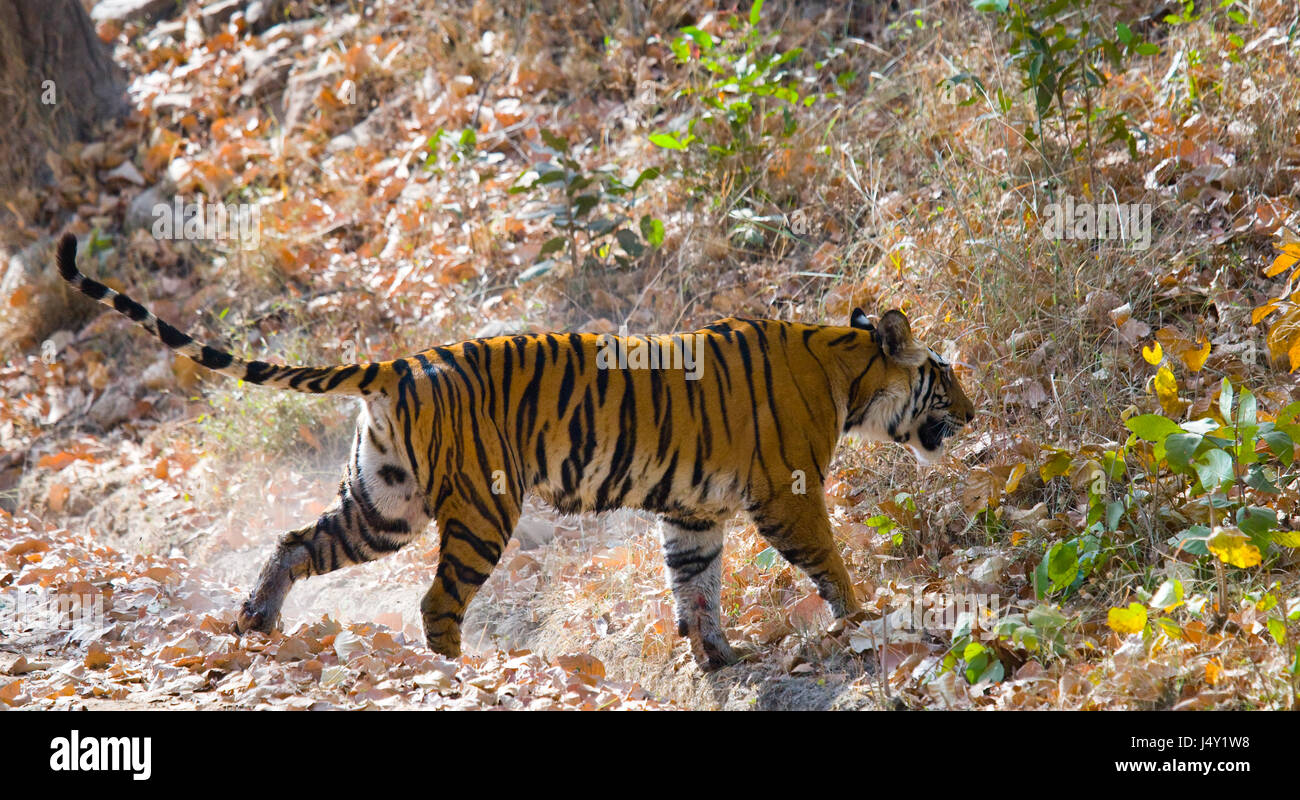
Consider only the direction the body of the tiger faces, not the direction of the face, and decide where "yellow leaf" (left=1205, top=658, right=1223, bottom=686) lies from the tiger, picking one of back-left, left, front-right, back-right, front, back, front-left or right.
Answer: front-right

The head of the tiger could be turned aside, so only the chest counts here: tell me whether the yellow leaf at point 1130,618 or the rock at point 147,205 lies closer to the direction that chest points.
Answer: the yellow leaf

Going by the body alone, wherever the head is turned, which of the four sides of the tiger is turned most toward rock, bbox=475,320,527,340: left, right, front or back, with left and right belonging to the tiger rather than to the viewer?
left

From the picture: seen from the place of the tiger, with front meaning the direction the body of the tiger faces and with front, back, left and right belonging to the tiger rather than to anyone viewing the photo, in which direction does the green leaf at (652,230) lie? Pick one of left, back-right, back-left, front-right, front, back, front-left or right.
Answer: left

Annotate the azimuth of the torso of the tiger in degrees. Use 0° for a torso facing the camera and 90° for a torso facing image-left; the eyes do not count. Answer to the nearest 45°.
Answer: approximately 270°

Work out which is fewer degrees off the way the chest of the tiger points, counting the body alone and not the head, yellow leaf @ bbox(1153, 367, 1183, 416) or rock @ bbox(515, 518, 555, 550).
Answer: the yellow leaf

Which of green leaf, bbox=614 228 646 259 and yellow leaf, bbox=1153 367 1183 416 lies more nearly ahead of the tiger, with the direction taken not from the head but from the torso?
the yellow leaf

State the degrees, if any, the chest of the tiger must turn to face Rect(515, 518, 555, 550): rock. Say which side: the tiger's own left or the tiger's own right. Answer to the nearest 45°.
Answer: approximately 90° to the tiger's own left

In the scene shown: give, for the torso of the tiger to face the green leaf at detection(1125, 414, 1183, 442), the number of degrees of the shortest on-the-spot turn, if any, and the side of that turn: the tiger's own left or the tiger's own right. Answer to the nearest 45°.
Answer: approximately 45° to the tiger's own right

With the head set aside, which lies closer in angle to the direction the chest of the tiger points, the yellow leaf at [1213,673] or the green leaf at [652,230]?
the yellow leaf

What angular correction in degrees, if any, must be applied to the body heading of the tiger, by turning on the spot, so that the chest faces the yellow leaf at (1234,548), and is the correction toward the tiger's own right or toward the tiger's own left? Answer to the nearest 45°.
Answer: approximately 45° to the tiger's own right

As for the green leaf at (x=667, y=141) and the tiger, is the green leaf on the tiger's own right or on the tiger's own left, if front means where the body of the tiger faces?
on the tiger's own left

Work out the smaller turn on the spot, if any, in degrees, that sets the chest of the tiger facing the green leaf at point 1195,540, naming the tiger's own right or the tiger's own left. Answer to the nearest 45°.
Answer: approximately 45° to the tiger's own right

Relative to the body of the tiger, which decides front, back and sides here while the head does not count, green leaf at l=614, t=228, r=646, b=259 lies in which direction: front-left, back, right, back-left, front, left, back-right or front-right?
left

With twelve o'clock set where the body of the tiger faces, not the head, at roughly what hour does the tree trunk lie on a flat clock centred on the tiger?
The tree trunk is roughly at 8 o'clock from the tiger.
